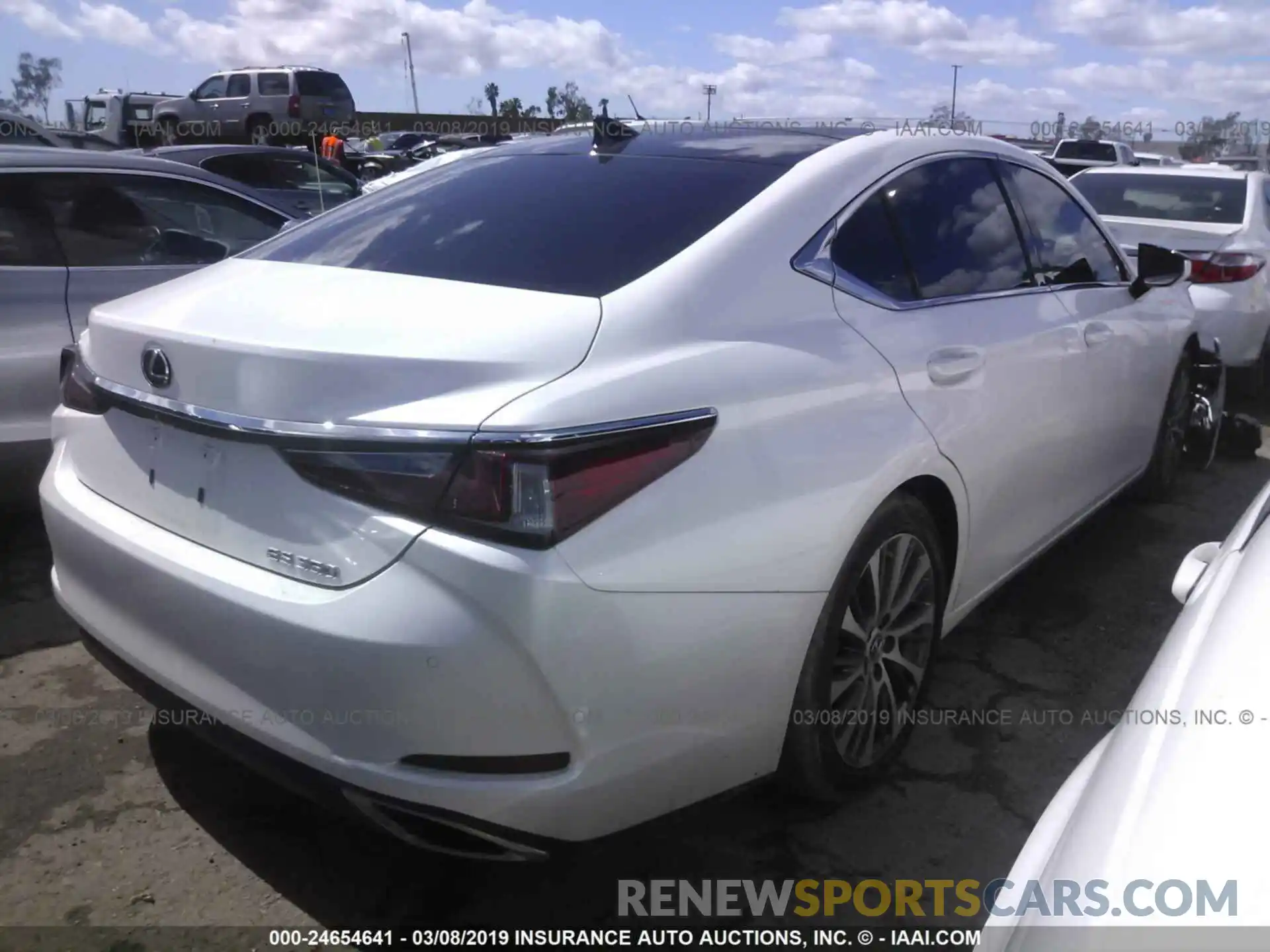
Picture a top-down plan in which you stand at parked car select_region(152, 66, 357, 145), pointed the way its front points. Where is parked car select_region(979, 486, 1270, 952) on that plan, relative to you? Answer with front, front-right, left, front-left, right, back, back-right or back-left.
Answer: back-left

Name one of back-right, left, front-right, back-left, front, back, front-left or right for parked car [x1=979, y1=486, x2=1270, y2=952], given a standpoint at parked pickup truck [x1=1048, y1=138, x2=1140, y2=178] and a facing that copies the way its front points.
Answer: back-right

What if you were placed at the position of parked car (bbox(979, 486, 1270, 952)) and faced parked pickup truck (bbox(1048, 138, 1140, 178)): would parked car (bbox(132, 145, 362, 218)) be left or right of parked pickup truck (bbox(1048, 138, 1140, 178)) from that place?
left

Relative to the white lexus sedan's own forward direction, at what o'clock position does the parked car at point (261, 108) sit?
The parked car is roughly at 10 o'clock from the white lexus sedan.

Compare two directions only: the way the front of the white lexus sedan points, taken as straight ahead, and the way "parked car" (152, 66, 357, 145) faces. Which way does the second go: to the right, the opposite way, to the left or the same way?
to the left

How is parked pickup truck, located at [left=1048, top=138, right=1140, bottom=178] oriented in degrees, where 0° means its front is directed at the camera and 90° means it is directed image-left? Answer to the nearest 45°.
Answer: approximately 225°

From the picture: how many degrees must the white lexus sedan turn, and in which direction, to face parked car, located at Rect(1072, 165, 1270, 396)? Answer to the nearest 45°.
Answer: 0° — it already faces it

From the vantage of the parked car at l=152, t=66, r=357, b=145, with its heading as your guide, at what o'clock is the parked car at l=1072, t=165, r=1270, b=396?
the parked car at l=1072, t=165, r=1270, b=396 is roughly at 7 o'clock from the parked car at l=152, t=66, r=357, b=145.

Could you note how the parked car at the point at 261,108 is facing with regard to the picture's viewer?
facing away from the viewer and to the left of the viewer

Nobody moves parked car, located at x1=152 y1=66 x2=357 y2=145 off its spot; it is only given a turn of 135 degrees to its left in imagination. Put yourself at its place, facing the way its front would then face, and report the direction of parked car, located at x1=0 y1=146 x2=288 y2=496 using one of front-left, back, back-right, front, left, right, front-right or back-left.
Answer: front

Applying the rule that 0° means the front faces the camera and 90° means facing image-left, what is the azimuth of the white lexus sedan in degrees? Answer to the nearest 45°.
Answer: approximately 225°
